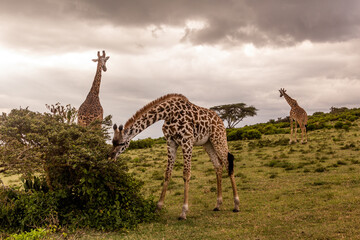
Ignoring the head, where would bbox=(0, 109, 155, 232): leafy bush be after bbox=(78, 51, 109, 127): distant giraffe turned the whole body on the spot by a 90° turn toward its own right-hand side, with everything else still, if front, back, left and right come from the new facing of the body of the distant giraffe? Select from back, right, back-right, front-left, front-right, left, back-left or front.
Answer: front-left

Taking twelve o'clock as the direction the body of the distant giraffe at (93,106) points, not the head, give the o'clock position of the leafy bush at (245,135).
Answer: The leafy bush is roughly at 9 o'clock from the distant giraffe.

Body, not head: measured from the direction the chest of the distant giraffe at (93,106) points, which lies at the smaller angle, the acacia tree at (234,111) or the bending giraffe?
the bending giraffe

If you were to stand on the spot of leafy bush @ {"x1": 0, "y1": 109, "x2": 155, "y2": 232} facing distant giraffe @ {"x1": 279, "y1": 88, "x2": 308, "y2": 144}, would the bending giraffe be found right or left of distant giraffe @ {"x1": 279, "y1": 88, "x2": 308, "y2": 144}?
right

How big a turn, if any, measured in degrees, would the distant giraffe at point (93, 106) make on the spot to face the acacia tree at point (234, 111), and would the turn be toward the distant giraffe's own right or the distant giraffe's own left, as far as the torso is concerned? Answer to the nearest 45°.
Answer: approximately 90° to the distant giraffe's own left

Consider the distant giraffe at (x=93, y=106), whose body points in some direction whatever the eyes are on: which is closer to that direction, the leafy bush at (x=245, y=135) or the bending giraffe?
the bending giraffe

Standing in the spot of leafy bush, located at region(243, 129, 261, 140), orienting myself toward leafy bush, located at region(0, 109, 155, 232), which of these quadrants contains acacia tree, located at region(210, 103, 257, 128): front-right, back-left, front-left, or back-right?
back-right

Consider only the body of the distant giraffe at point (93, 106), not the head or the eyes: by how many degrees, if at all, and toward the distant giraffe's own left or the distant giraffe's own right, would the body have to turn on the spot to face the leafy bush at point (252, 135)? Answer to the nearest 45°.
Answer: approximately 90° to the distant giraffe's own left
